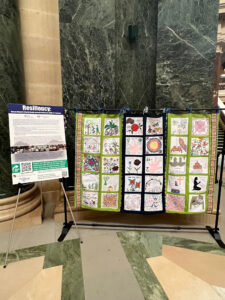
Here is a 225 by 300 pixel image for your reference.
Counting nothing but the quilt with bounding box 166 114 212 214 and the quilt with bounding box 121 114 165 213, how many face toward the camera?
2

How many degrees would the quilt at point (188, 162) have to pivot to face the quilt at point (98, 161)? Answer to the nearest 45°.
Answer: approximately 90° to its right

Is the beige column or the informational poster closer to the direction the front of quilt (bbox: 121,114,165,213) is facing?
the informational poster

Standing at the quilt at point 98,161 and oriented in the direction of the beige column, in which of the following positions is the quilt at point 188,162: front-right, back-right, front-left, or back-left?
back-right

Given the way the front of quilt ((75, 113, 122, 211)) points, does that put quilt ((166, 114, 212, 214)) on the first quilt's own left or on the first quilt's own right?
on the first quilt's own left

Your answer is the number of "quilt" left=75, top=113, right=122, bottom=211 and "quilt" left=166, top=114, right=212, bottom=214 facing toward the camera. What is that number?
2

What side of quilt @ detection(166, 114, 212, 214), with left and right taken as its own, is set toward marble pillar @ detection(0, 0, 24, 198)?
right
